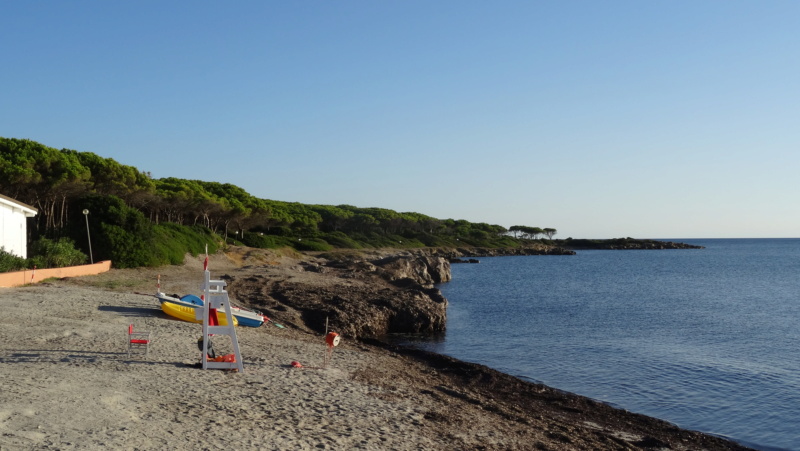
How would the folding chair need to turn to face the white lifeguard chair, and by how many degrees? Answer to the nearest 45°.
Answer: approximately 45° to its right

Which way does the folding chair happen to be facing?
to the viewer's right

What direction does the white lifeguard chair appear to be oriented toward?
to the viewer's right

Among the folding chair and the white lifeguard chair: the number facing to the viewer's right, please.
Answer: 2

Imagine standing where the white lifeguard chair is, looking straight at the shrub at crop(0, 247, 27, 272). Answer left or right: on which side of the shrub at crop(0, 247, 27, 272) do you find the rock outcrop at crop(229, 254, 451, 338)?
right

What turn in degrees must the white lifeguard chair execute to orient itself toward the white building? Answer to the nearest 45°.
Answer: approximately 135° to its left

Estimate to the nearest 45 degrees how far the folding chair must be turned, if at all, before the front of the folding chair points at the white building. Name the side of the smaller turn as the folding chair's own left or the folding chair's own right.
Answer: approximately 90° to the folding chair's own left

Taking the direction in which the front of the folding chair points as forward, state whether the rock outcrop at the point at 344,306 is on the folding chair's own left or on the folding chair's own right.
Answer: on the folding chair's own left
